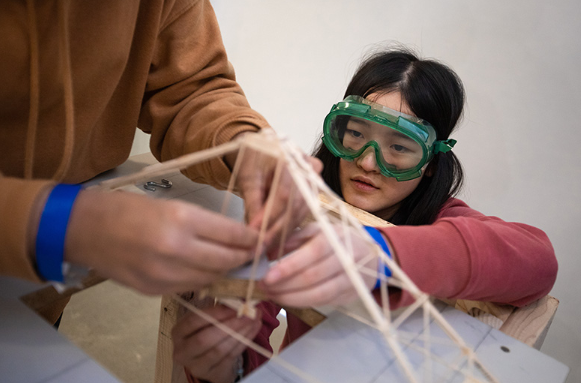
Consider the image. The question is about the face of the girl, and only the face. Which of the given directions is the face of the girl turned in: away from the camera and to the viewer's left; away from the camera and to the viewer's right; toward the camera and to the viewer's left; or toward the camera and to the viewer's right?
toward the camera and to the viewer's left

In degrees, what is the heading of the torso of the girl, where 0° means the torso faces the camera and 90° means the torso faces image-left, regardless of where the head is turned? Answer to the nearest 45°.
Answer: approximately 45°
